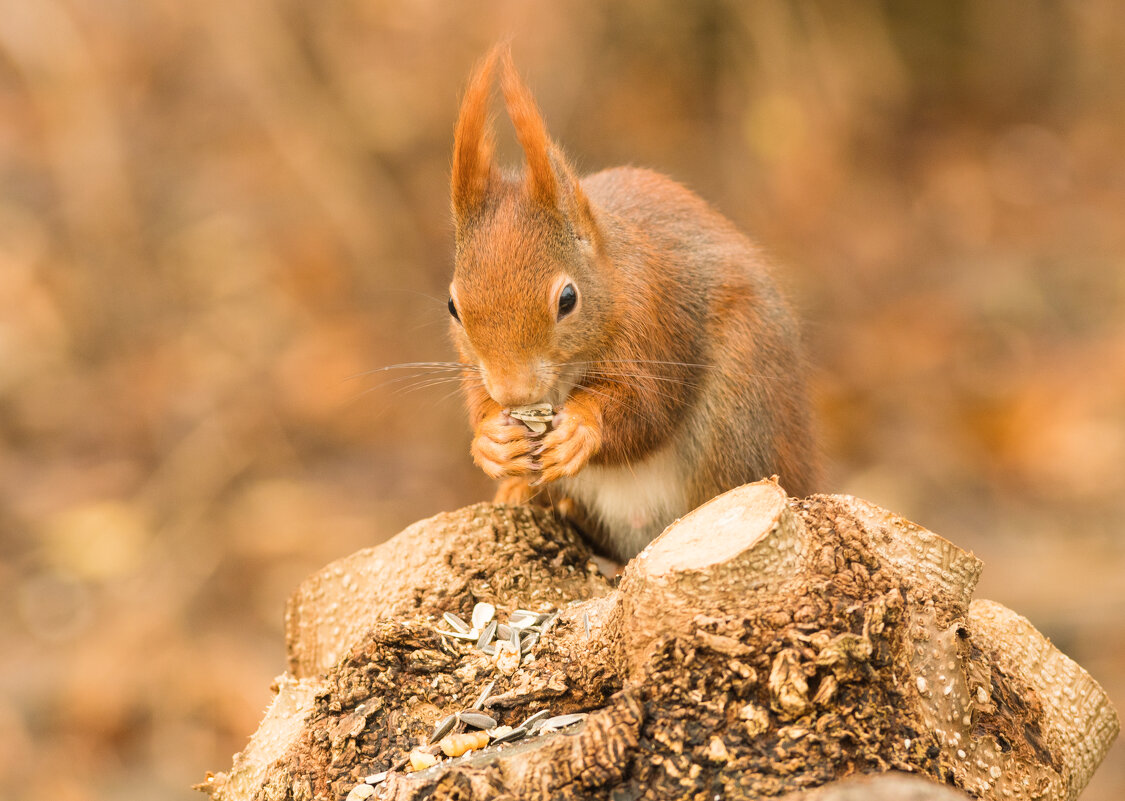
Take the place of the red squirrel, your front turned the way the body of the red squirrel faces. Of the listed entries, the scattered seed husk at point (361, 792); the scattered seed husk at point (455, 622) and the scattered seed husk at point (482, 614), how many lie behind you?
0

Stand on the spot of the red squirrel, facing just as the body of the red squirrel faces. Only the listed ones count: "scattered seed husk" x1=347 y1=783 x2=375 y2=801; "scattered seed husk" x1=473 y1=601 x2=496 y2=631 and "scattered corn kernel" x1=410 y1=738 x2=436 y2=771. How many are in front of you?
3

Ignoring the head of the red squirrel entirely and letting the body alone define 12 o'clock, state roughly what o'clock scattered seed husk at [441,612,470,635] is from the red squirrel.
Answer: The scattered seed husk is roughly at 12 o'clock from the red squirrel.

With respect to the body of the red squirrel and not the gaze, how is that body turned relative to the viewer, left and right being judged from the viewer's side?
facing the viewer and to the left of the viewer

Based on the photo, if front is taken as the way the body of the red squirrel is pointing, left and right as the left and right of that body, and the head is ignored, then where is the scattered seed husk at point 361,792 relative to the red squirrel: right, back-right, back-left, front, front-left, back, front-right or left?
front

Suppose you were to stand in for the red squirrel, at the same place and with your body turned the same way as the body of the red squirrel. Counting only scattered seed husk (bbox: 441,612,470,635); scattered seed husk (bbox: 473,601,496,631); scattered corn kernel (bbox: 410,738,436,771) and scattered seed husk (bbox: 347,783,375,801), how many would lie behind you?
0

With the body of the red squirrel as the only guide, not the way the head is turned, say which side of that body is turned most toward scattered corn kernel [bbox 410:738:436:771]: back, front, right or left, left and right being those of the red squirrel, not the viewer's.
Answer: front

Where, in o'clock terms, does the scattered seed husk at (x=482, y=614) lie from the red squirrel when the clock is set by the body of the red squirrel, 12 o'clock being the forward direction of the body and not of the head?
The scattered seed husk is roughly at 12 o'clock from the red squirrel.
